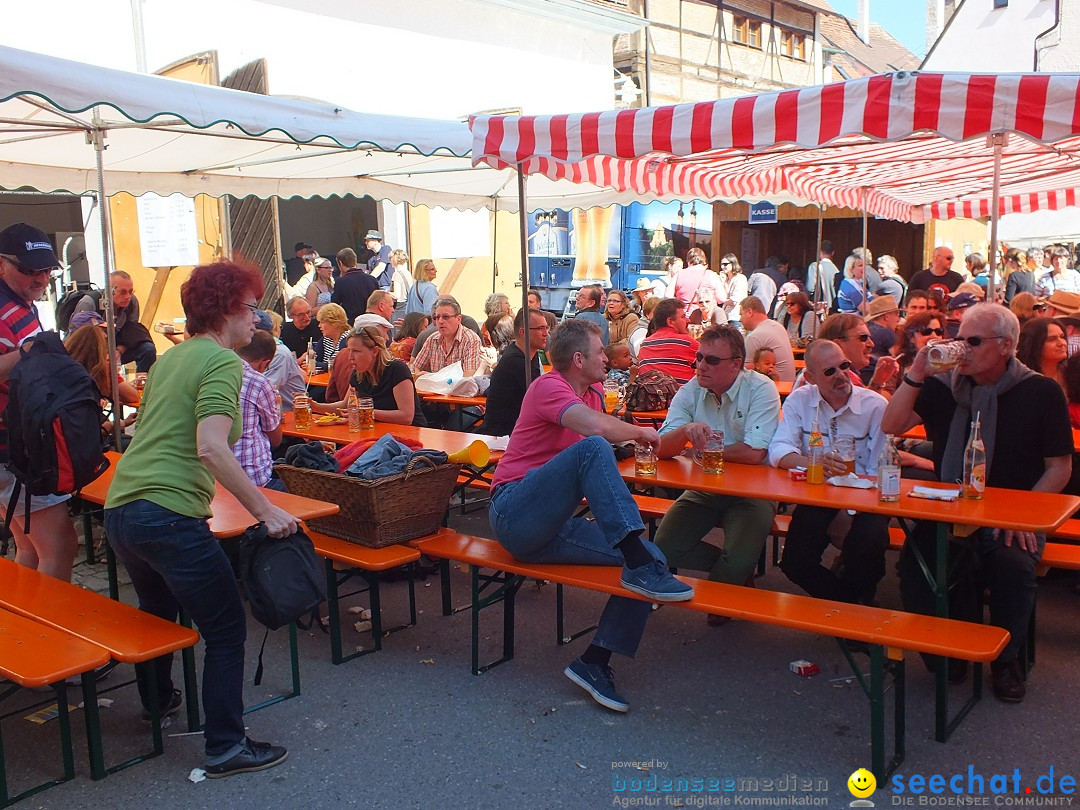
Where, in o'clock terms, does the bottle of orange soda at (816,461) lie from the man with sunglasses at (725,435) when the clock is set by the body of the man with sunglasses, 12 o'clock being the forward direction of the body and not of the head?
The bottle of orange soda is roughly at 9 o'clock from the man with sunglasses.

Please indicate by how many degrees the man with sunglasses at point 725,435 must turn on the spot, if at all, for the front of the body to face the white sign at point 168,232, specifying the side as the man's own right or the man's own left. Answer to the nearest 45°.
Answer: approximately 90° to the man's own right

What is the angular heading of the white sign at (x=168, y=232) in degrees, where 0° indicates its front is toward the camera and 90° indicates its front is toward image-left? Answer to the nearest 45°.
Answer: approximately 0°

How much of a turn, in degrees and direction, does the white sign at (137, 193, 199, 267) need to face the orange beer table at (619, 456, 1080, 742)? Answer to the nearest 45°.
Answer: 0° — it already faces it

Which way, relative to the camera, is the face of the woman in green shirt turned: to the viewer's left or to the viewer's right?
to the viewer's right

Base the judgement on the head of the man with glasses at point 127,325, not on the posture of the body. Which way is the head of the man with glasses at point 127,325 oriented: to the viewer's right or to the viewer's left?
to the viewer's right

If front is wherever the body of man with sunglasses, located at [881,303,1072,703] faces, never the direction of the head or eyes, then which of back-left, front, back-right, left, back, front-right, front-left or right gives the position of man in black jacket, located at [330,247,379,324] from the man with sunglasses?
right

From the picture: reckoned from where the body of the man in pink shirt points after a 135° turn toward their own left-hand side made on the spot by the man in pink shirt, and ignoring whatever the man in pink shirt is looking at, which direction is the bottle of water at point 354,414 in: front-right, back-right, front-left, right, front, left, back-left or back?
front

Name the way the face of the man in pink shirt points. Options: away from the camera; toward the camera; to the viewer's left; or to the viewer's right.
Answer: to the viewer's right

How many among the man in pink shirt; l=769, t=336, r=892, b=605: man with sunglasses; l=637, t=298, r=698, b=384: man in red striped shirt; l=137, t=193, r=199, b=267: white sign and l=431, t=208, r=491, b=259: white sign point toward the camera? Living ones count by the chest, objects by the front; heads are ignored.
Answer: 3
